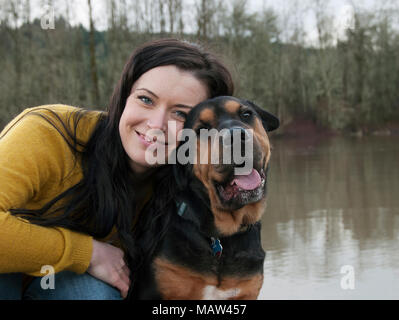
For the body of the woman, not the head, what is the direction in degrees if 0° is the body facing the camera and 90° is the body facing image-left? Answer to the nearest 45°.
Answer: approximately 315°

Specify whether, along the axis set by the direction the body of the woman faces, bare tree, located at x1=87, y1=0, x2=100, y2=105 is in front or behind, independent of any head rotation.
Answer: behind
